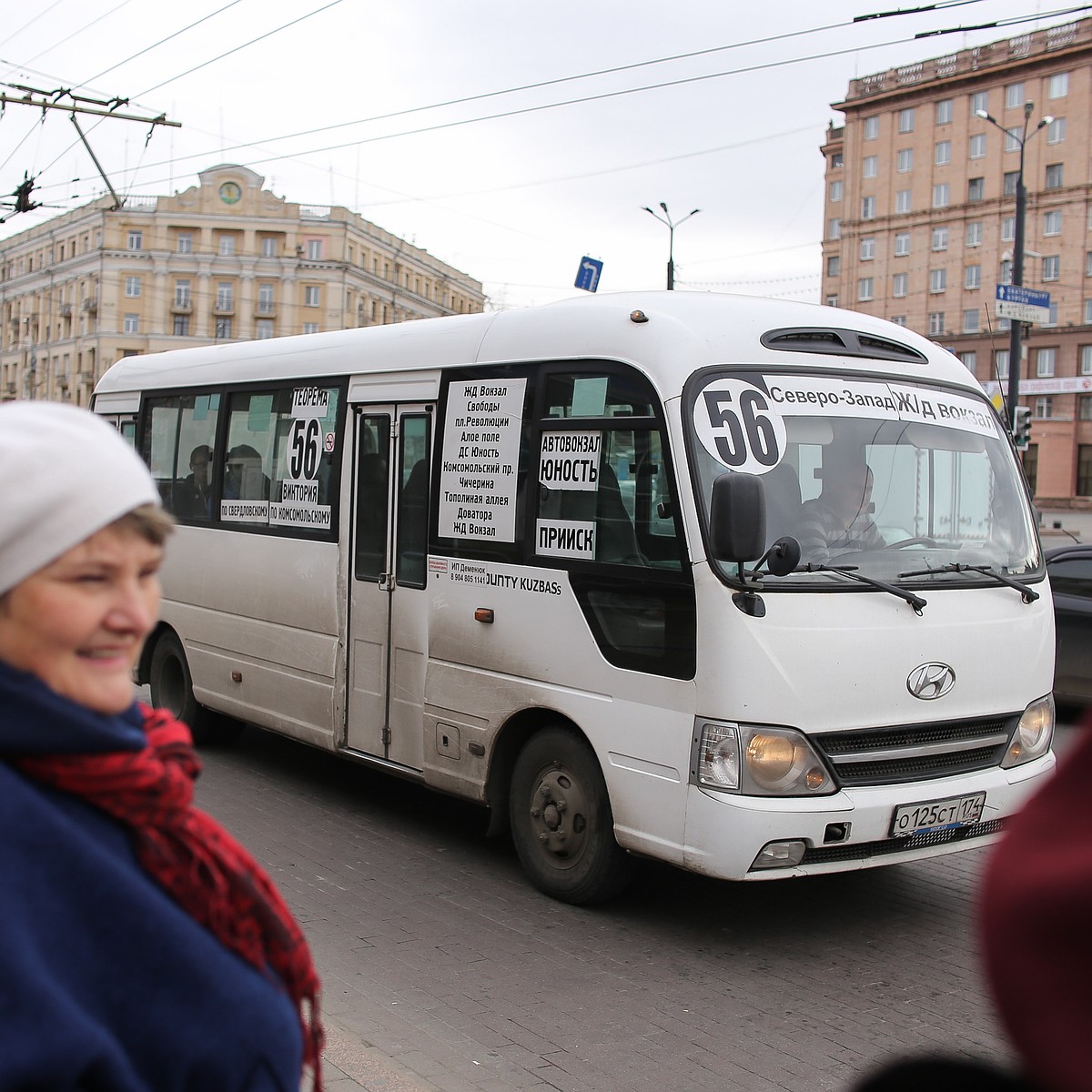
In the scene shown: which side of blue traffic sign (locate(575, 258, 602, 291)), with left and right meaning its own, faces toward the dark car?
front

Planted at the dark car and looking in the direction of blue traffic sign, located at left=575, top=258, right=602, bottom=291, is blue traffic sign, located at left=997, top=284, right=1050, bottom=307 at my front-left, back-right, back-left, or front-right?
front-right

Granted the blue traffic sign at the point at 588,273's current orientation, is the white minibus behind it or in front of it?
in front

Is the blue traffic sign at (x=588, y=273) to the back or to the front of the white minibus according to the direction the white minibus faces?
to the back

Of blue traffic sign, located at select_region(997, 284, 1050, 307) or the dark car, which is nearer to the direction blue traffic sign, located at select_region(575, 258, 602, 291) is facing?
the dark car

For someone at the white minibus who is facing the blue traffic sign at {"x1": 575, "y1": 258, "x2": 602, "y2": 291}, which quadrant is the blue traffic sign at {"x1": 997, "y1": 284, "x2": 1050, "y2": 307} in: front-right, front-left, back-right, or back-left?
front-right

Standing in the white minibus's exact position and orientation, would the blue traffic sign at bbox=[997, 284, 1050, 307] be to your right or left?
on your left

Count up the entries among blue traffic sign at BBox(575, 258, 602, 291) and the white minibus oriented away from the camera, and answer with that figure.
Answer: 0

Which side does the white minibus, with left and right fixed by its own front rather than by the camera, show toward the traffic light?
left

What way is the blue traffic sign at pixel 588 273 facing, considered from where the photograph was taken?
facing the viewer
